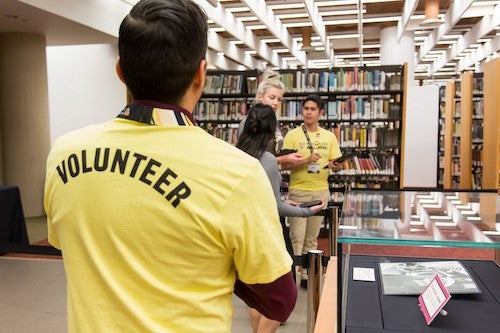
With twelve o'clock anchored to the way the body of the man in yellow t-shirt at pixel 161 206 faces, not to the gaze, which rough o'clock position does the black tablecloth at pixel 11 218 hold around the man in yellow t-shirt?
The black tablecloth is roughly at 10 o'clock from the man in yellow t-shirt.

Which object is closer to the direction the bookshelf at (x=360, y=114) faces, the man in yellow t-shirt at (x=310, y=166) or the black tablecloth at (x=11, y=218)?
the man in yellow t-shirt

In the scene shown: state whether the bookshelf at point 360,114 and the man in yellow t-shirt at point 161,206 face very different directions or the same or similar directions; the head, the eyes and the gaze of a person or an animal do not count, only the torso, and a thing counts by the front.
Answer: very different directions

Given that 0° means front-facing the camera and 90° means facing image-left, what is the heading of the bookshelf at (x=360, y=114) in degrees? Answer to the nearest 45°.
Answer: approximately 0°

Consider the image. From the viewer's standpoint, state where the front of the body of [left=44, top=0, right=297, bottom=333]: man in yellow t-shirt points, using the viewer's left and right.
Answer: facing away from the viewer and to the right of the viewer

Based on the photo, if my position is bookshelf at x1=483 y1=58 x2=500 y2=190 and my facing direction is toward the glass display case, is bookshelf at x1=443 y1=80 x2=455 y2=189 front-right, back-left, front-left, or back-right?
back-right

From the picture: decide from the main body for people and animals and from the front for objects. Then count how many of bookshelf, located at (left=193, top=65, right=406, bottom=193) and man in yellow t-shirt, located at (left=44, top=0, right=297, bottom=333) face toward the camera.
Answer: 1
